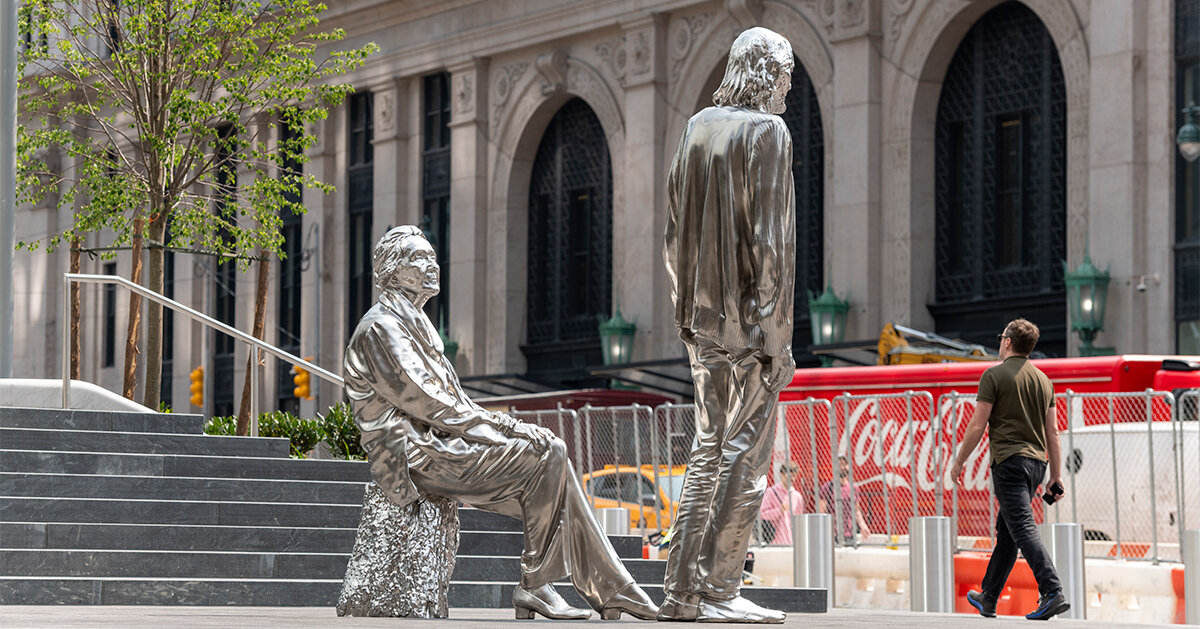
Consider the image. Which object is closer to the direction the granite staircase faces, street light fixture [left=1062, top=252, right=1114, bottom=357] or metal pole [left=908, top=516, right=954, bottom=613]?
the metal pole

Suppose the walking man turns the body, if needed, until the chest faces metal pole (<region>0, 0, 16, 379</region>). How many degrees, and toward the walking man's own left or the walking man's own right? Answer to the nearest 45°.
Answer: approximately 45° to the walking man's own left

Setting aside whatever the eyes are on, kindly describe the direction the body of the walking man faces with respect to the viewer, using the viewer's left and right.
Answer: facing away from the viewer and to the left of the viewer

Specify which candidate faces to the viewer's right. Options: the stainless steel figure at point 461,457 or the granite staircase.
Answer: the stainless steel figure

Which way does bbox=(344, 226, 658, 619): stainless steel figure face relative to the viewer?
to the viewer's right

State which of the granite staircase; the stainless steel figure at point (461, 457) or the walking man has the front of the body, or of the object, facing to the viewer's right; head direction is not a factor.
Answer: the stainless steel figure

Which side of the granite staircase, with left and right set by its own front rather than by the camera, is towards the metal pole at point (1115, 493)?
left

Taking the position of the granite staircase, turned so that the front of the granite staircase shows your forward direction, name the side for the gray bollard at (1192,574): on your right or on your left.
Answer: on your left

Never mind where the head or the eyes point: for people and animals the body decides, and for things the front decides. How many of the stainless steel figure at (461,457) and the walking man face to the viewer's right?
1

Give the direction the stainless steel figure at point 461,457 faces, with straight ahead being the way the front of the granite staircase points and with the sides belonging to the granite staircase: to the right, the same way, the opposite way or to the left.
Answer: to the left

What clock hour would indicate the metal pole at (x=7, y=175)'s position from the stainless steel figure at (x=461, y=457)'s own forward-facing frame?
The metal pole is roughly at 8 o'clock from the stainless steel figure.

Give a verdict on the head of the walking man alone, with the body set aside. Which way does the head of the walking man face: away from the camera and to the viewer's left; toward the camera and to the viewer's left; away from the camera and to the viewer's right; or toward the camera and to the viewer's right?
away from the camera and to the viewer's left

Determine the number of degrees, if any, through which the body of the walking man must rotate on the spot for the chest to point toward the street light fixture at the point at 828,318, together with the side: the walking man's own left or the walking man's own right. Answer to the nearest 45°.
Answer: approximately 45° to the walking man's own right
